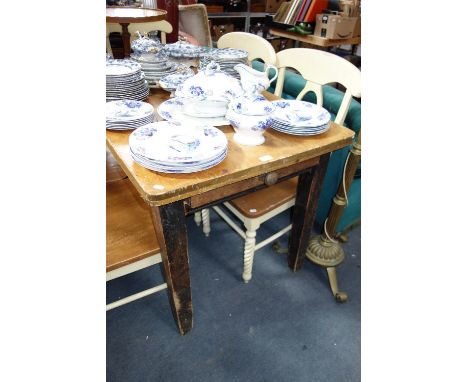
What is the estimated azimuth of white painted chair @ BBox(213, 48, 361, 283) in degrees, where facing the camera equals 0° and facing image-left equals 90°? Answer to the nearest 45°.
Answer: approximately 45°
